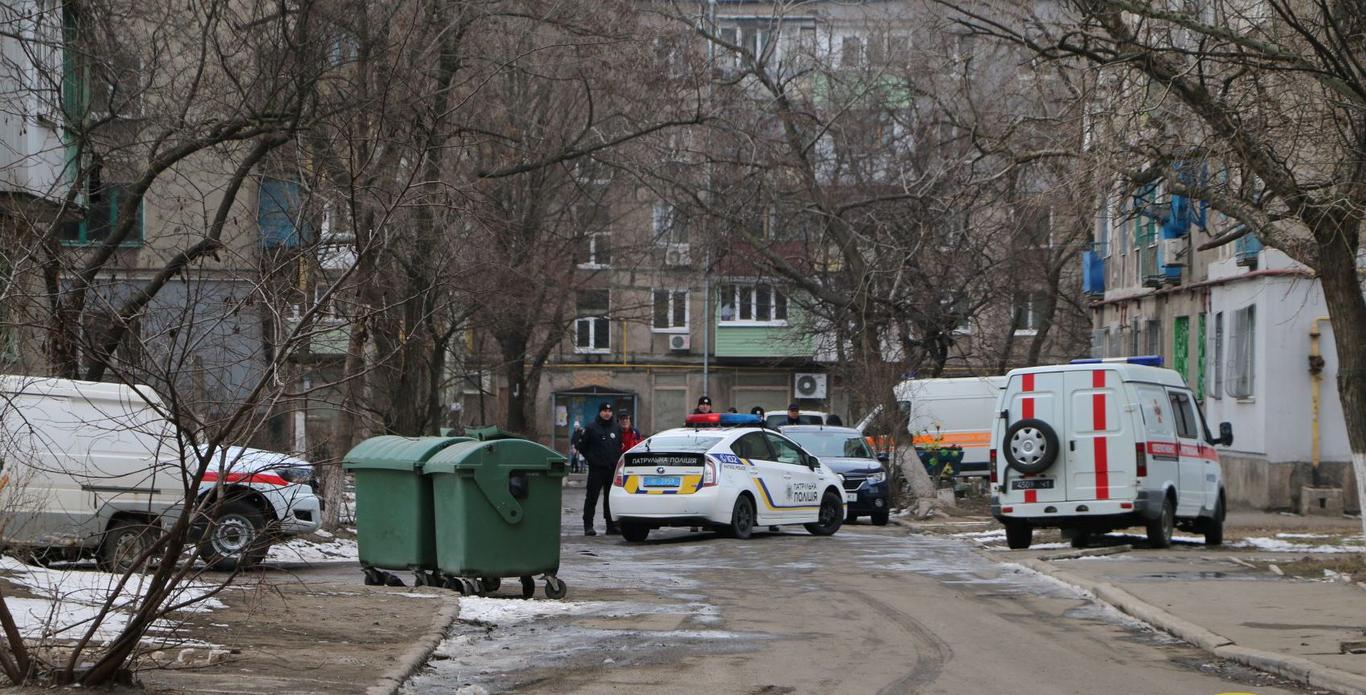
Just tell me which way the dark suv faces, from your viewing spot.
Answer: facing the viewer and to the right of the viewer

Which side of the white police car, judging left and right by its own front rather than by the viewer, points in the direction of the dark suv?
front

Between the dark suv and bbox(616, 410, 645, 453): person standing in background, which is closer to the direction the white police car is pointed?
the dark suv

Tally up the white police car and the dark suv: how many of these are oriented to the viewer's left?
0

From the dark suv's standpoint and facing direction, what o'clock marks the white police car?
The white police car is roughly at 2 o'clock from the dark suv.

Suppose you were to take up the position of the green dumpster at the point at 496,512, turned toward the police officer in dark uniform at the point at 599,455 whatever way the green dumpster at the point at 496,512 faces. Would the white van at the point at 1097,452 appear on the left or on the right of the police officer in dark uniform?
right

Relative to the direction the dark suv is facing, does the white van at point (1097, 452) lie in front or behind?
in front

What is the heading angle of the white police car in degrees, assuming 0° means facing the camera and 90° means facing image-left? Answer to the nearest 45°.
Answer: approximately 225°

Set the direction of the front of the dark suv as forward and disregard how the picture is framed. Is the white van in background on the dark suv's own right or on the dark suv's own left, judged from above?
on the dark suv's own left

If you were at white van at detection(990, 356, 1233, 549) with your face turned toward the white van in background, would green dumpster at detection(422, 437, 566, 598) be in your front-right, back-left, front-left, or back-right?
back-left

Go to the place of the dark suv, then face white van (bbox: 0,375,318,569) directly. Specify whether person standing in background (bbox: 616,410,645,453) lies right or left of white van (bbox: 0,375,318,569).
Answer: right

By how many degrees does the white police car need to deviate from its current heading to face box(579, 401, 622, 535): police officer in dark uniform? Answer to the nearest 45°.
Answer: approximately 90° to its left

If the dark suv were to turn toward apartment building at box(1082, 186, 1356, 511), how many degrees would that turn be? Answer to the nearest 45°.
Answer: approximately 45° to its left
